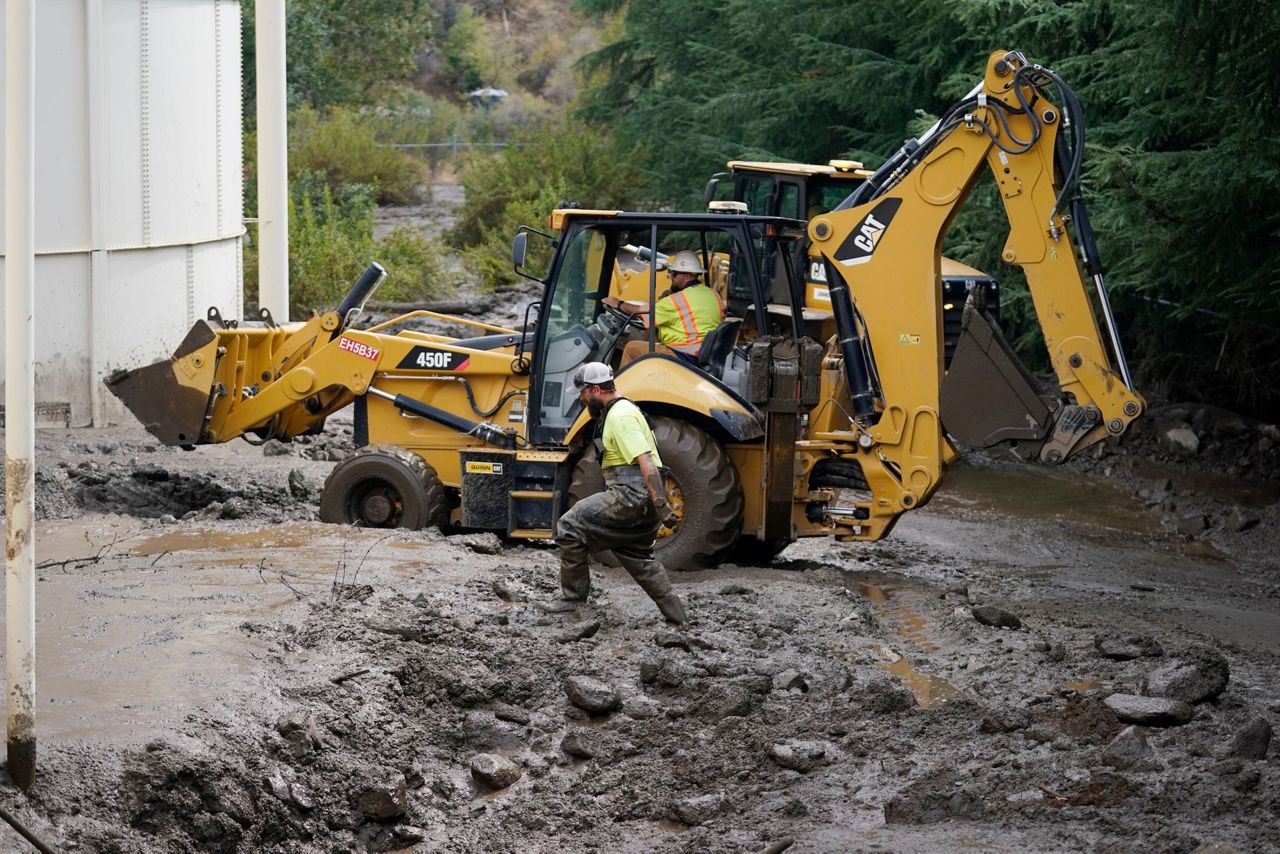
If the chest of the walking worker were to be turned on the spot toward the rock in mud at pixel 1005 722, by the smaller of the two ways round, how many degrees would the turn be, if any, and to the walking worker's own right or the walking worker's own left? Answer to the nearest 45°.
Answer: approximately 135° to the walking worker's own left

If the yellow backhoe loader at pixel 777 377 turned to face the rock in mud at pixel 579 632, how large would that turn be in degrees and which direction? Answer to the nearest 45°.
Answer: approximately 45° to its left

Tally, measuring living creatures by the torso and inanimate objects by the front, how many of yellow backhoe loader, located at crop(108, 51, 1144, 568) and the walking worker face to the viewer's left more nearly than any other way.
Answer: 2

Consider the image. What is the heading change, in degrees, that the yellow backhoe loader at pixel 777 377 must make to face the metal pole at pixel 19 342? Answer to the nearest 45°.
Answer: approximately 45° to its left

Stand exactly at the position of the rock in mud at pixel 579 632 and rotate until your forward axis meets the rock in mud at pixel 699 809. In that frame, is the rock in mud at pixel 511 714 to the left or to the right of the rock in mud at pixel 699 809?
right

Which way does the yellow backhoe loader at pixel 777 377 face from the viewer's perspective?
to the viewer's left

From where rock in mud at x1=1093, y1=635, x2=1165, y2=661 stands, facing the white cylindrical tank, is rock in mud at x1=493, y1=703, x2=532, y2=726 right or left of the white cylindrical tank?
left

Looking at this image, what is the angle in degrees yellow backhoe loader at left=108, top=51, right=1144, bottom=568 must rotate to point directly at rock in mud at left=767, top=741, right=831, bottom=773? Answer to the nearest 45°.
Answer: approximately 90° to its left

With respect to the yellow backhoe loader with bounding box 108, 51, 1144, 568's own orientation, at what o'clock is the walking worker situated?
The walking worker is roughly at 10 o'clock from the yellow backhoe loader.

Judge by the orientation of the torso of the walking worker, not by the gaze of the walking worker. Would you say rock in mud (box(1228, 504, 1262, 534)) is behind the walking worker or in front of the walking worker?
behind
